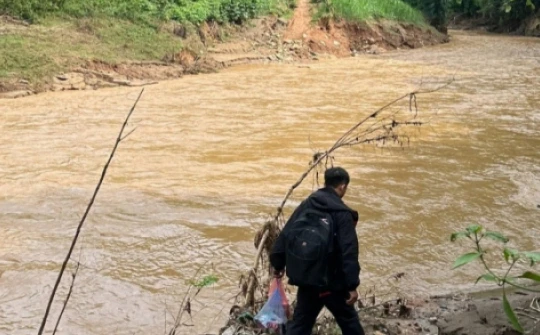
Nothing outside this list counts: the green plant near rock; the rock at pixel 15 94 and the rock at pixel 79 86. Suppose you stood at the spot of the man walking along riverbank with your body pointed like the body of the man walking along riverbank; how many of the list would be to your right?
1

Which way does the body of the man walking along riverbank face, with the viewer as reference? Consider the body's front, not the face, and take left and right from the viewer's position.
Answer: facing away from the viewer and to the right of the viewer

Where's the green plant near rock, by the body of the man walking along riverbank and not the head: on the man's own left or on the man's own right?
on the man's own right

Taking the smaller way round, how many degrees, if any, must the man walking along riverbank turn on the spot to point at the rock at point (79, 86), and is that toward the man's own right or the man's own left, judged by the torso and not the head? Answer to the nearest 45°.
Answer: approximately 90° to the man's own left

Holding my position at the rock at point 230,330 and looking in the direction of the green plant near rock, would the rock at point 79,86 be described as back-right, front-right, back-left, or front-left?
back-left

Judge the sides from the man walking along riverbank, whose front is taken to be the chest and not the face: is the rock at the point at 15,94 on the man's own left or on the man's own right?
on the man's own left

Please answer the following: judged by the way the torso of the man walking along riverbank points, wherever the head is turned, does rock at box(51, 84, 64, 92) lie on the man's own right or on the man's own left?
on the man's own left
